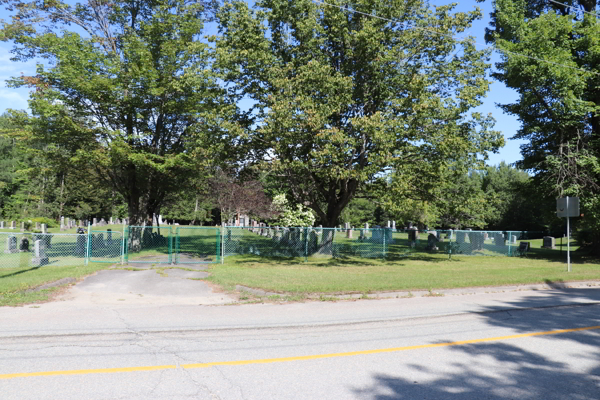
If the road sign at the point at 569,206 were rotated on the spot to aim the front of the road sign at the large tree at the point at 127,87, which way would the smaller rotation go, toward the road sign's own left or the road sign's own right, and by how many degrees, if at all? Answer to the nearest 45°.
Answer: approximately 90° to the road sign's own left

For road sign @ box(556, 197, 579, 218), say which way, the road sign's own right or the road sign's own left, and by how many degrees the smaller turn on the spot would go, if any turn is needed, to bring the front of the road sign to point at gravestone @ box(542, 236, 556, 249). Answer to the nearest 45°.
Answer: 0° — it already faces it

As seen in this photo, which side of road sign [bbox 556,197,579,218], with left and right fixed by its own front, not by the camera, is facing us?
back

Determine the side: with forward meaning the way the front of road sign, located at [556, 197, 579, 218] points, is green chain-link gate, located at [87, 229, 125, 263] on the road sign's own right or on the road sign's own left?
on the road sign's own left

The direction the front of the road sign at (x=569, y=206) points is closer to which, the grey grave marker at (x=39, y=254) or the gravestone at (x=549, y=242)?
the gravestone
